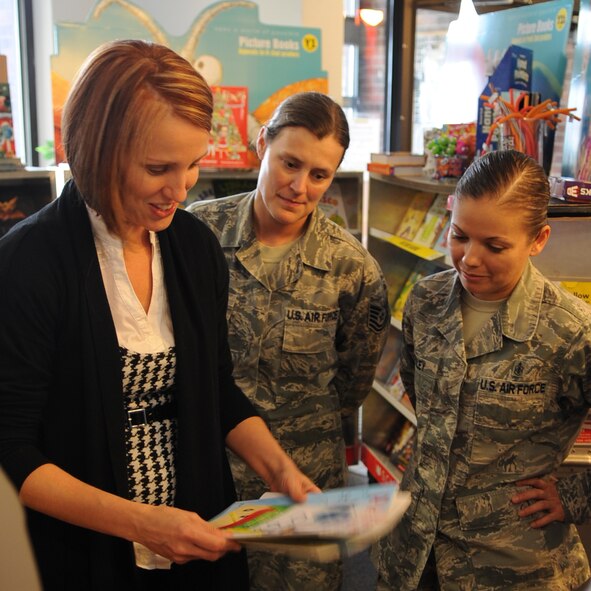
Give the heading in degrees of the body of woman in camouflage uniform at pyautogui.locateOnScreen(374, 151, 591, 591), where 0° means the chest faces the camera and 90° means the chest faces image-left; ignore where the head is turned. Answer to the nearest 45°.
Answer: approximately 45°

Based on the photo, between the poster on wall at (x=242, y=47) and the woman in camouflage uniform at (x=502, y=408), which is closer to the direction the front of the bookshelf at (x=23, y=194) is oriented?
the woman in camouflage uniform

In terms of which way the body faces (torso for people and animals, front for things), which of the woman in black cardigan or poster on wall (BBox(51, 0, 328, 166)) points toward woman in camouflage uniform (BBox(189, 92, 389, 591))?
the poster on wall

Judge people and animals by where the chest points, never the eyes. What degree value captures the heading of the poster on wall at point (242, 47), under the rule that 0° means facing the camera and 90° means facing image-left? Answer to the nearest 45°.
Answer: approximately 0°

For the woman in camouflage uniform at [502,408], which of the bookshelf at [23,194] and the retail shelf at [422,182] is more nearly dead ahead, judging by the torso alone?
the bookshelf

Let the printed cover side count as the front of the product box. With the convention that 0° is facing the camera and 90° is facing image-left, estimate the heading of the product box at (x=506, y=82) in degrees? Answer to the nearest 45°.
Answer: approximately 45°

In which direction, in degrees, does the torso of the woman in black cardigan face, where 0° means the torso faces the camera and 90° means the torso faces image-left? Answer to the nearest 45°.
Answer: approximately 315°
